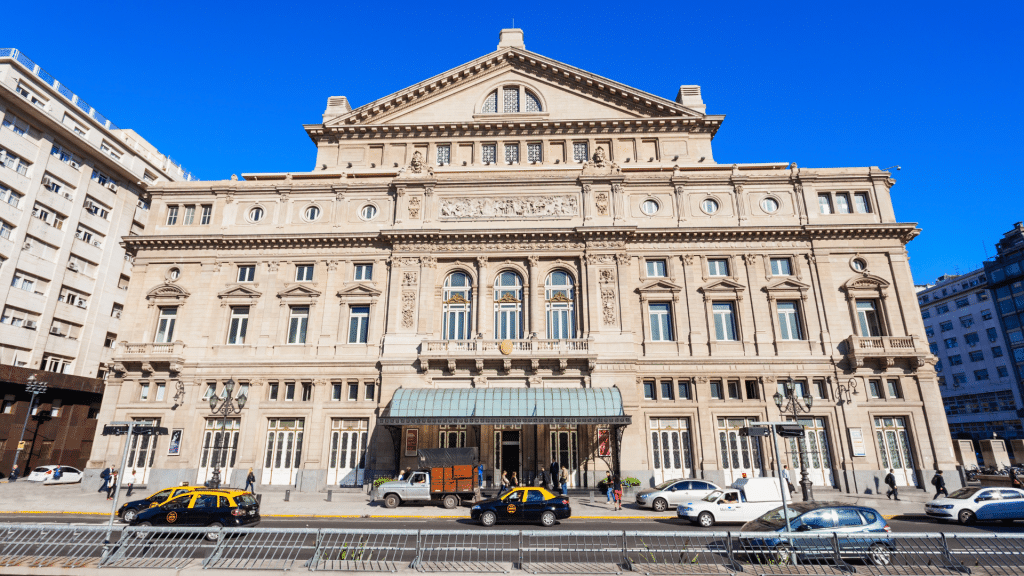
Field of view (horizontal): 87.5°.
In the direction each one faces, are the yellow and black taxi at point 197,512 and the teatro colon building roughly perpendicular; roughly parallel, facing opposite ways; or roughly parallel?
roughly perpendicular

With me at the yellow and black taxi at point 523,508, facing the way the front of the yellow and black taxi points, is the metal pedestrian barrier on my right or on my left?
on my left

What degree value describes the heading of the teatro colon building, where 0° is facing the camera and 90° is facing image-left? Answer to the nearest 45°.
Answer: approximately 0°

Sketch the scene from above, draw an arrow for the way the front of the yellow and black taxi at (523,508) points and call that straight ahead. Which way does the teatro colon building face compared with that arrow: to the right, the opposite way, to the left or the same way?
to the left

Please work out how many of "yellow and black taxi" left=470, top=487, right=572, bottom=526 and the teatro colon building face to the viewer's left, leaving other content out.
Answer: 1

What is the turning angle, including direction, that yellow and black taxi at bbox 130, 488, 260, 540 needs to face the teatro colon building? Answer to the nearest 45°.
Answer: approximately 135° to its right

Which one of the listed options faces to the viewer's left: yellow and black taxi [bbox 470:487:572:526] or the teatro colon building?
the yellow and black taxi

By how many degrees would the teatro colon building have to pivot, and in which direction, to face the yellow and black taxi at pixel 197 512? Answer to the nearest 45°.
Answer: approximately 45° to its right

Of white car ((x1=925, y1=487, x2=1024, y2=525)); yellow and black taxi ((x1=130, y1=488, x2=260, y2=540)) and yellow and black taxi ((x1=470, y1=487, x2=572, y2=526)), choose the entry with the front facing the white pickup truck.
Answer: the white car

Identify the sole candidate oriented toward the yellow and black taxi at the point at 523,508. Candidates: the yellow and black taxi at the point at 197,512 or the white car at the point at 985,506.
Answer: the white car

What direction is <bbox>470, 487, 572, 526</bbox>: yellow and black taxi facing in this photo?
to the viewer's left

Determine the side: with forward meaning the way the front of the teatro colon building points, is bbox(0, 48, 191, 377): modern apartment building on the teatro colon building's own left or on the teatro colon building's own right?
on the teatro colon building's own right

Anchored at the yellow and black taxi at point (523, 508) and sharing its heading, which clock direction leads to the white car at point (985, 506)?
The white car is roughly at 6 o'clock from the yellow and black taxi.

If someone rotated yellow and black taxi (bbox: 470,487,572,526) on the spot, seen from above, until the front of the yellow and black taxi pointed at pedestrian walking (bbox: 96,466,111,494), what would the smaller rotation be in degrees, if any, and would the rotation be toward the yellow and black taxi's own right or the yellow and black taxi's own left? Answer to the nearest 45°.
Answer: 0° — it already faces them
